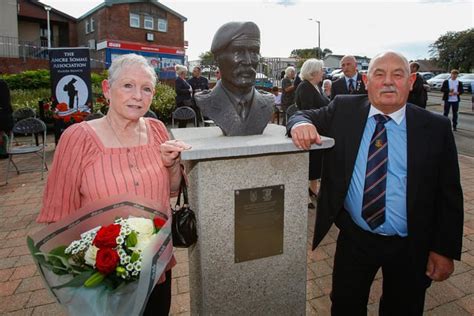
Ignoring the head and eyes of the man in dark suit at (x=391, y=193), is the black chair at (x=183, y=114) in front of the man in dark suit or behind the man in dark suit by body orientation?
behind

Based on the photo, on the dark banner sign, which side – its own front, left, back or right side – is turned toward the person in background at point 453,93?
left
